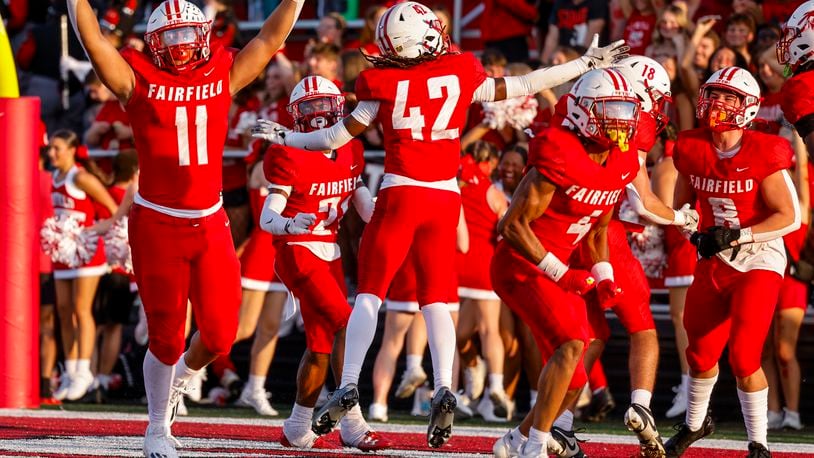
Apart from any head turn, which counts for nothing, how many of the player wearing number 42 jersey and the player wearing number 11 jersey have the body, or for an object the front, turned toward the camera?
1

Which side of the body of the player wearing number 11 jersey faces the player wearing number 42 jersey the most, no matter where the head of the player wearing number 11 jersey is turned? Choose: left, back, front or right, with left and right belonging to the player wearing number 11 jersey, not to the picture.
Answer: left

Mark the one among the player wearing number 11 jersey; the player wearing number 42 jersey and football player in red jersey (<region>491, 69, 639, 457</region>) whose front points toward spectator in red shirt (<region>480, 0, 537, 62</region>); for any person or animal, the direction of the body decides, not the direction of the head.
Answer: the player wearing number 42 jersey

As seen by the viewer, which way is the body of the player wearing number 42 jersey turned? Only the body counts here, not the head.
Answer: away from the camera

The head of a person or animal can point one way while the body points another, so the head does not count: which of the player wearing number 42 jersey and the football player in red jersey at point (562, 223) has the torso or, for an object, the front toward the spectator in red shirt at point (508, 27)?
the player wearing number 42 jersey

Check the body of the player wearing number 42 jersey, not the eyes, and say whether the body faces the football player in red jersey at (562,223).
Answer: no

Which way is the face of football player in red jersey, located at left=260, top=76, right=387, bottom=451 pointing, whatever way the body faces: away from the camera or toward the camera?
toward the camera

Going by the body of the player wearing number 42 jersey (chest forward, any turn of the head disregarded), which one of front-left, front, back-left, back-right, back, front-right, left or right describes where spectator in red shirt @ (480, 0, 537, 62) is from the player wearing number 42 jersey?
front

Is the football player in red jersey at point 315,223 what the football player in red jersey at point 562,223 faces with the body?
no

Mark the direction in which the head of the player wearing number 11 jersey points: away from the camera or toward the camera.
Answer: toward the camera

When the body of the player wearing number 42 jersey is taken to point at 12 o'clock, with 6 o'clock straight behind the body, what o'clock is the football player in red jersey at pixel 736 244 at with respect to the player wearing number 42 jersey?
The football player in red jersey is roughly at 3 o'clock from the player wearing number 42 jersey.

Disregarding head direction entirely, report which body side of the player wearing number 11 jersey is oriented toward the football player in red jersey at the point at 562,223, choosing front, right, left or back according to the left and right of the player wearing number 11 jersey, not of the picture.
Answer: left

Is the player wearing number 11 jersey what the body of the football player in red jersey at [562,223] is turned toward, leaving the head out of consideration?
no

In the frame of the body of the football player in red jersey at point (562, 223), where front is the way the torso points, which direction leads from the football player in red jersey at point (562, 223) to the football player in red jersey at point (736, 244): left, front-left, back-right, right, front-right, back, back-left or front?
left

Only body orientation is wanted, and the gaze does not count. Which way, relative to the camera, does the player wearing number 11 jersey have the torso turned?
toward the camera

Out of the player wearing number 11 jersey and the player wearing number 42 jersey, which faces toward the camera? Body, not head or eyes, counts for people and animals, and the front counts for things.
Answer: the player wearing number 11 jersey

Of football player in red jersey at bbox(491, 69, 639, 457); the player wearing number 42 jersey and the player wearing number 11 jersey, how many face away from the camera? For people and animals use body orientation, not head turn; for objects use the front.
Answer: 1

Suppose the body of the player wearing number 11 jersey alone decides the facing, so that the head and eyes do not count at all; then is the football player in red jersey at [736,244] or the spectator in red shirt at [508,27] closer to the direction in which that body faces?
the football player in red jersey
